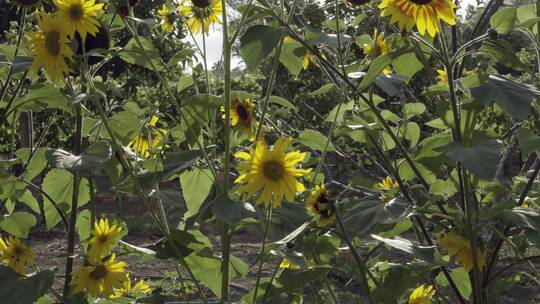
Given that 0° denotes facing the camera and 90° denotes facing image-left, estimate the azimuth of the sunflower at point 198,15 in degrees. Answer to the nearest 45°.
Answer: approximately 0°

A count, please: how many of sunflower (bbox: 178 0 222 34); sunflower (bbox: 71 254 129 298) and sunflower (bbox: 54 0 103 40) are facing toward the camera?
3

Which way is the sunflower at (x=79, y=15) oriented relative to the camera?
toward the camera

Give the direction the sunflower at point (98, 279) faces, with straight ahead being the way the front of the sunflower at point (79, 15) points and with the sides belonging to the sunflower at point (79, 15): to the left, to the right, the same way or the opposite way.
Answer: the same way

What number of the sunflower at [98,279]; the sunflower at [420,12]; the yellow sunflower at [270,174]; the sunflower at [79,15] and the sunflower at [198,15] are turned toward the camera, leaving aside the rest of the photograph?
5

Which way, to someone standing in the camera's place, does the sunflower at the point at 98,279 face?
facing the viewer

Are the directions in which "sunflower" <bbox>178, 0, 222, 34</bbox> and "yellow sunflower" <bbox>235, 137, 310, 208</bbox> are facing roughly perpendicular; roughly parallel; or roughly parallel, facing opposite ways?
roughly parallel

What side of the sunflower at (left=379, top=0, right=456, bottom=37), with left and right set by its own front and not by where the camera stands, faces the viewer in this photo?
front

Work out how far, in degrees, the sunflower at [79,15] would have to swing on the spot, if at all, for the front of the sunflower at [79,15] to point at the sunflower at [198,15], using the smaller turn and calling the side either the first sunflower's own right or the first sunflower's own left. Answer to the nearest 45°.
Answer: approximately 135° to the first sunflower's own left

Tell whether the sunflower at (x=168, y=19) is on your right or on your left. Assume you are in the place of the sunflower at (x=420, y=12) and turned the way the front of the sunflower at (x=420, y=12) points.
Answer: on your right
